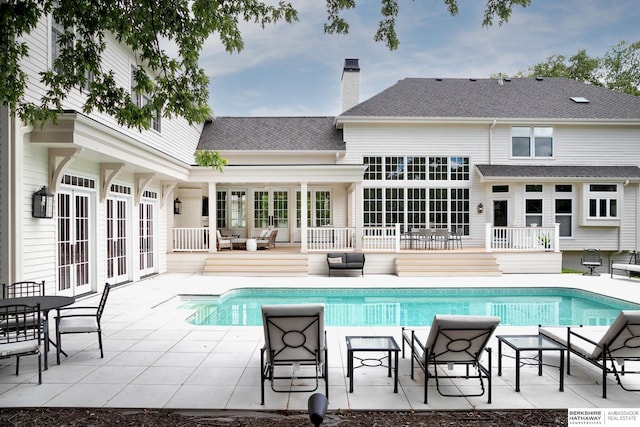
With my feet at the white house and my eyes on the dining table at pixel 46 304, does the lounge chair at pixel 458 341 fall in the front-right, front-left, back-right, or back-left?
front-left

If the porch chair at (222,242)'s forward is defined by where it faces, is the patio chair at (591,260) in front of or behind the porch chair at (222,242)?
in front

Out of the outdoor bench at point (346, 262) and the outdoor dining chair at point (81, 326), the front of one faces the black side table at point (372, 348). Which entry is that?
the outdoor bench

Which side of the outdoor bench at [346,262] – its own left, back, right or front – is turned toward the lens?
front

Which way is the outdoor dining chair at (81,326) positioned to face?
to the viewer's left

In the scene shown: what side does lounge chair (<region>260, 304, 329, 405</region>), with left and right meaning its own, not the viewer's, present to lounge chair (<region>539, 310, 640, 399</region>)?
right

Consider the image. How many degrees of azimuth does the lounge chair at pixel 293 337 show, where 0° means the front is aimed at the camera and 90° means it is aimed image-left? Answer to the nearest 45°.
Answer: approximately 180°

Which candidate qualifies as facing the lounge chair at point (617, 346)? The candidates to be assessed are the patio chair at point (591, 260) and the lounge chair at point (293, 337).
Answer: the patio chair

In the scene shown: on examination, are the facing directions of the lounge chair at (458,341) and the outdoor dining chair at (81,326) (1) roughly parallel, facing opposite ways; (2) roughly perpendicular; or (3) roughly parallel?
roughly perpendicular

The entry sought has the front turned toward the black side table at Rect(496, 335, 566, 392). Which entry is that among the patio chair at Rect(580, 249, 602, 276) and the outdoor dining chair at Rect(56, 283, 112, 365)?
the patio chair

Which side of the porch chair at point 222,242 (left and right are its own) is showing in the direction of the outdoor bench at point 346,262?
front

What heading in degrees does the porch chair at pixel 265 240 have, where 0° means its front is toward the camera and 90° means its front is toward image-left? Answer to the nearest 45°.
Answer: approximately 45°

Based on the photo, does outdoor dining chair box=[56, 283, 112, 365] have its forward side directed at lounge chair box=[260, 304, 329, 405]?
no

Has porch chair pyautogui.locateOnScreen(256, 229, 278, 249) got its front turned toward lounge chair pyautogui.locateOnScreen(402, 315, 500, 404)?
no

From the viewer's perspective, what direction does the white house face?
toward the camera

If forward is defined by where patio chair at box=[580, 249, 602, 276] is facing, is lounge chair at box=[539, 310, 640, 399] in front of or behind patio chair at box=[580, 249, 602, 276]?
in front
